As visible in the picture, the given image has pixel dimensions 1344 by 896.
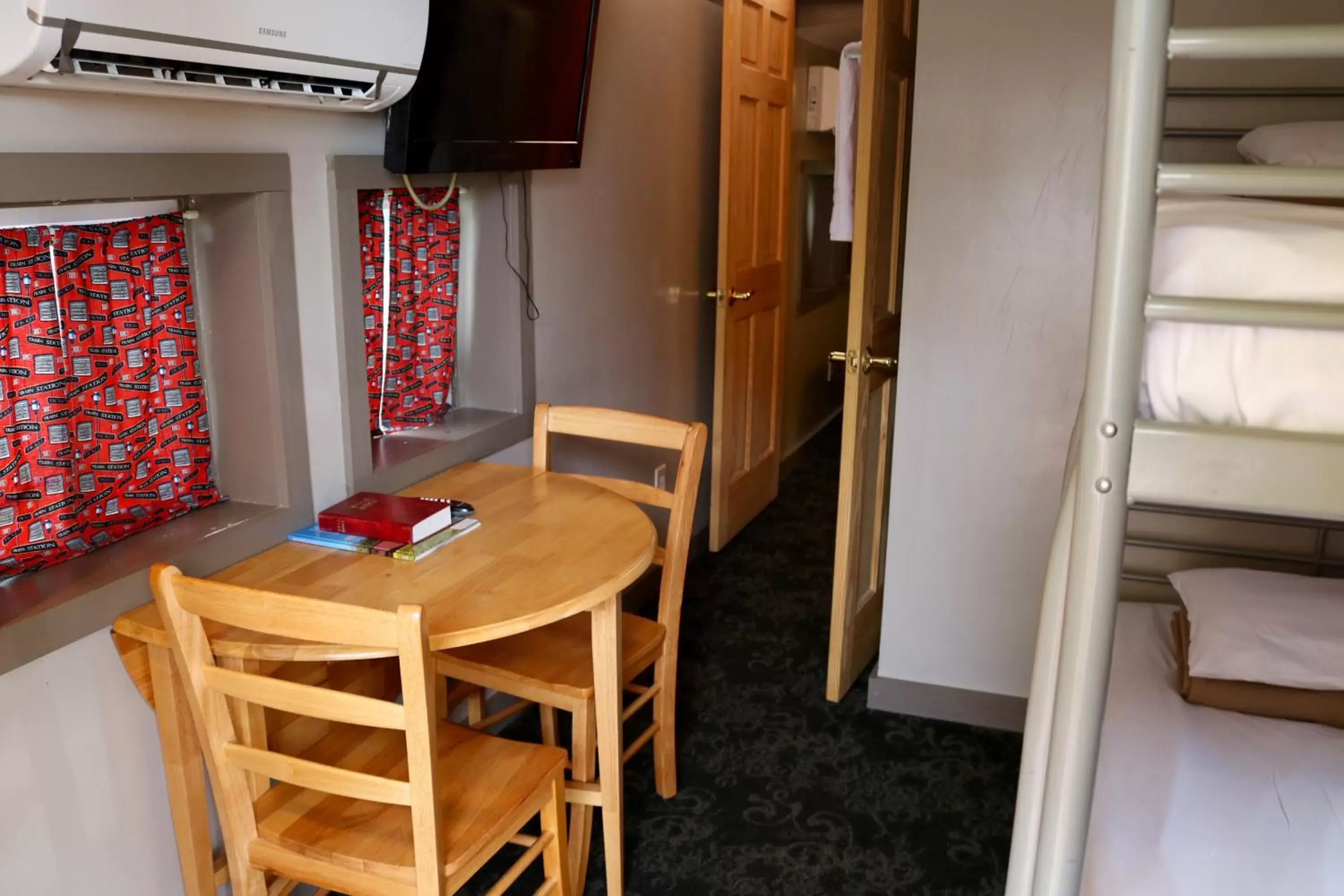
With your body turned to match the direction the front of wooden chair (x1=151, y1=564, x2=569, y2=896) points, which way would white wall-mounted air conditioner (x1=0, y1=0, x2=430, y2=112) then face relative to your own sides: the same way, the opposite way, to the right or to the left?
to the right

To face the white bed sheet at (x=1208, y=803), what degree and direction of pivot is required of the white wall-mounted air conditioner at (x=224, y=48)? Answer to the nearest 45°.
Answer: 0° — it already faces it

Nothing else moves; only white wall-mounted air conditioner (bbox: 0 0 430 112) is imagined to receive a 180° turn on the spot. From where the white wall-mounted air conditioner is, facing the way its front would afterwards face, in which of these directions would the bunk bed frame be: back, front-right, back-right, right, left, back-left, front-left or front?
back

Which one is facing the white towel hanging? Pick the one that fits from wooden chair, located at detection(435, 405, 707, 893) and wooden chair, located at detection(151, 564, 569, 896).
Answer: wooden chair, located at detection(151, 564, 569, 896)

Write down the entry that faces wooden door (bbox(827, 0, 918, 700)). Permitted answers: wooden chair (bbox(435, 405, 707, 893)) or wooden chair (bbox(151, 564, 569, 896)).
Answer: wooden chair (bbox(151, 564, 569, 896))

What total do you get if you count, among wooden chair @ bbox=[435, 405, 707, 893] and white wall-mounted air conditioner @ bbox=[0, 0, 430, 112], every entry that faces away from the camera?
0

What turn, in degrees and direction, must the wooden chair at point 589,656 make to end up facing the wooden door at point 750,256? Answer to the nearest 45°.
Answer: approximately 135° to its right

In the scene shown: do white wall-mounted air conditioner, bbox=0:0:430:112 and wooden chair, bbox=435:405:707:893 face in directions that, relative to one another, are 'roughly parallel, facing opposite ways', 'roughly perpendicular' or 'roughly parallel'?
roughly perpendicular

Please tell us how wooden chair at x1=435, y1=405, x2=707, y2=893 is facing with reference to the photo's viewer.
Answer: facing the viewer and to the left of the viewer

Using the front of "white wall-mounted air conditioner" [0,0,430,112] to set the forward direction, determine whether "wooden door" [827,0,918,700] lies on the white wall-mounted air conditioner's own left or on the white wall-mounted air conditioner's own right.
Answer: on the white wall-mounted air conditioner's own left

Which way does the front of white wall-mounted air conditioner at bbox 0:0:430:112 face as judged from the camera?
facing the viewer and to the right of the viewer

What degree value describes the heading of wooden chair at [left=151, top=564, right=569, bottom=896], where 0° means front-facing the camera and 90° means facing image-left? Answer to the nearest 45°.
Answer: approximately 225°

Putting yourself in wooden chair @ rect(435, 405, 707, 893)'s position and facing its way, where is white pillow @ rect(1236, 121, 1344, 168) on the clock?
The white pillow is roughly at 8 o'clock from the wooden chair.

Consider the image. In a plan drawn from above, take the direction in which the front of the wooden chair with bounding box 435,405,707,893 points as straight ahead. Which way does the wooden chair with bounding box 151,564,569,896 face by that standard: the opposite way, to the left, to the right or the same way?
the opposite way

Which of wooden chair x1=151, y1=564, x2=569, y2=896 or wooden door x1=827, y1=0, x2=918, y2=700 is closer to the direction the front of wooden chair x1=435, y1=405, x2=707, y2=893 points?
the wooden chair

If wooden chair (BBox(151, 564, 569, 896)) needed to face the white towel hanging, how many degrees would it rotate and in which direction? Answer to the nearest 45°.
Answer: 0° — it already faces it

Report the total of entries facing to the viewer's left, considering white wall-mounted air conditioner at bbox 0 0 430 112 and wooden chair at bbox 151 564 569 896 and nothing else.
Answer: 0

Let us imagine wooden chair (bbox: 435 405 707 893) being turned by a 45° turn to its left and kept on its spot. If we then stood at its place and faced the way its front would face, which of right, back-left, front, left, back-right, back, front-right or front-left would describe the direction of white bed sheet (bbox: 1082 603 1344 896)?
front-left
